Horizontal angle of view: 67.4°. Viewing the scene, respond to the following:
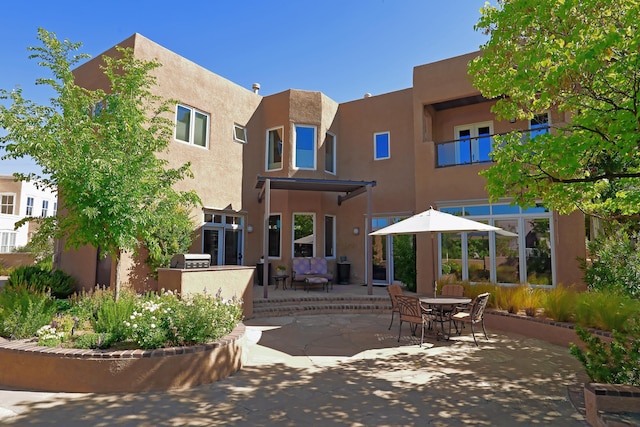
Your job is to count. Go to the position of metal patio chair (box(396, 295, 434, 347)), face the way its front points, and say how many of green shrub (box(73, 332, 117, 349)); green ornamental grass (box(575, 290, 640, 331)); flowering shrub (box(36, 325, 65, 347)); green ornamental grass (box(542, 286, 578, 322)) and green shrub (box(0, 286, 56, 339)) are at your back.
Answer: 3

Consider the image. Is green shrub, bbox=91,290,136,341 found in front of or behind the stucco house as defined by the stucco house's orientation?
in front

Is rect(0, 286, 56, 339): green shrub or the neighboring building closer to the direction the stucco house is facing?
the green shrub

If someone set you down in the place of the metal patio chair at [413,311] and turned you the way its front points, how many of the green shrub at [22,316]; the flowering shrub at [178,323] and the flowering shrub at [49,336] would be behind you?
3

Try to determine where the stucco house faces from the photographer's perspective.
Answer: facing the viewer

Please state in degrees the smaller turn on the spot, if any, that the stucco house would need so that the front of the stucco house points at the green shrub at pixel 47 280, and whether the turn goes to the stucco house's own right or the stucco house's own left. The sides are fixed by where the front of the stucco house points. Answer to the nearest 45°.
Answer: approximately 90° to the stucco house's own right

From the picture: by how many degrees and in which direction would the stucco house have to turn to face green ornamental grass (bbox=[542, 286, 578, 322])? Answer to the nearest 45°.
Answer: approximately 45° to its left

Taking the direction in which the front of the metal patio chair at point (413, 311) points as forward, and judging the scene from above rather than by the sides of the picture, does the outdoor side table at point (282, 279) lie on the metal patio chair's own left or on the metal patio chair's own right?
on the metal patio chair's own left

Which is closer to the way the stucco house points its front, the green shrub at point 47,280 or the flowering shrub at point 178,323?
the flowering shrub

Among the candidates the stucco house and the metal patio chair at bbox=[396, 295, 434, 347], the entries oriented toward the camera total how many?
1

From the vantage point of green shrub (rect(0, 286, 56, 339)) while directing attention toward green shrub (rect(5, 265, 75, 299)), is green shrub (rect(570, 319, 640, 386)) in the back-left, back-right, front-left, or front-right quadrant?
back-right

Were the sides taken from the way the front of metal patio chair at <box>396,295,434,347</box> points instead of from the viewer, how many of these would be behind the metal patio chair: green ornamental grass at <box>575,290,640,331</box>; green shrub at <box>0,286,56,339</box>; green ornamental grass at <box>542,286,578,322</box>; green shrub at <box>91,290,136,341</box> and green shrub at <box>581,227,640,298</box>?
2

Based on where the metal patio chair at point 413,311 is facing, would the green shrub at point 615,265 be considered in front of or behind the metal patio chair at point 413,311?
in front

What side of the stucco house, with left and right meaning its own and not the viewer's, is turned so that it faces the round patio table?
front

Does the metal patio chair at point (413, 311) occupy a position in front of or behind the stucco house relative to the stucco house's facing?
in front

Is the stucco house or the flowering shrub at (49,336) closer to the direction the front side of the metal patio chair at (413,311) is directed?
the stucco house

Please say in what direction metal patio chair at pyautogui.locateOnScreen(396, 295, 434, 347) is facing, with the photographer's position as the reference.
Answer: facing away from the viewer and to the right of the viewer

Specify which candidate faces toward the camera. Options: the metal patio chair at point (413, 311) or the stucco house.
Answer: the stucco house
